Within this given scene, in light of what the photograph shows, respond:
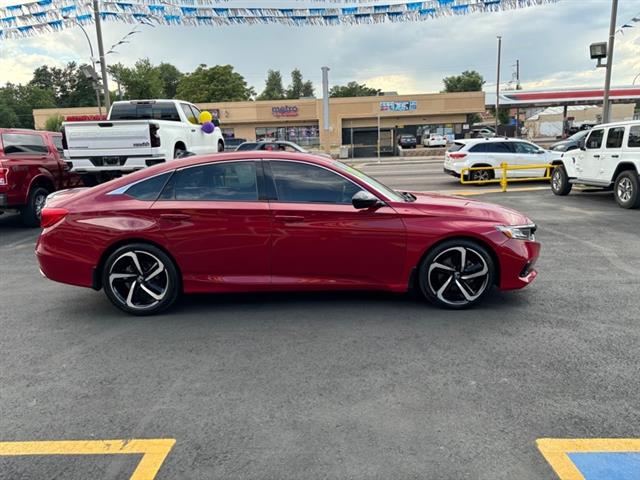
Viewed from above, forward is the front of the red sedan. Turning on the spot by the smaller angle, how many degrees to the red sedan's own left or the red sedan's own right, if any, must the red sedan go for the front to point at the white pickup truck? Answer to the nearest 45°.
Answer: approximately 135° to the red sedan's own left

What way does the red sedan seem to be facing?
to the viewer's right

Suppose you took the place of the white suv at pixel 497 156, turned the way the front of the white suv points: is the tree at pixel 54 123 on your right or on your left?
on your left

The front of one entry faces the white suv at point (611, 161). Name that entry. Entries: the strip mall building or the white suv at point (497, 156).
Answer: the strip mall building

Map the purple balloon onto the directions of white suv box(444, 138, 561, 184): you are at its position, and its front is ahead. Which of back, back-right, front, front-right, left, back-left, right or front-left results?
back

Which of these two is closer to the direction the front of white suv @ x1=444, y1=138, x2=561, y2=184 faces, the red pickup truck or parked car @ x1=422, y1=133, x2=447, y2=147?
the parked car

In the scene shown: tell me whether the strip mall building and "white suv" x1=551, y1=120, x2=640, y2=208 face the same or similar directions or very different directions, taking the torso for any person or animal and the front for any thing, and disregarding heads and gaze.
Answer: very different directions

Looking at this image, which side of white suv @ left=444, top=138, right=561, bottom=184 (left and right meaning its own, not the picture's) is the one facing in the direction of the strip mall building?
left

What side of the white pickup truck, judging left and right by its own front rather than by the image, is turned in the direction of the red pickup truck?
left

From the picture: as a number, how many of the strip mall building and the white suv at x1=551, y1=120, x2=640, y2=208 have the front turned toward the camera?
1

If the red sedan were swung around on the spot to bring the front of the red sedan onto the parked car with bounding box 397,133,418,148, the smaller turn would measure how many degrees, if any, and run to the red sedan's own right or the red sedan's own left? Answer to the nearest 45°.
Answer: approximately 90° to the red sedan's own left

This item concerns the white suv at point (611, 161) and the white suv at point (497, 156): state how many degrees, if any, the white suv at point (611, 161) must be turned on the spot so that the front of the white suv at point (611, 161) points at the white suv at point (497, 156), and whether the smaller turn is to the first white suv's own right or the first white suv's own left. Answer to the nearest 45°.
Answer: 0° — it already faces it

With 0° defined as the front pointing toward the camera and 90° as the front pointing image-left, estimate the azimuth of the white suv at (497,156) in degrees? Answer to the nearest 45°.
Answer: approximately 225°

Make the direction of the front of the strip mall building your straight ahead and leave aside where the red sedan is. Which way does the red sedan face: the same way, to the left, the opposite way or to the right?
to the left
